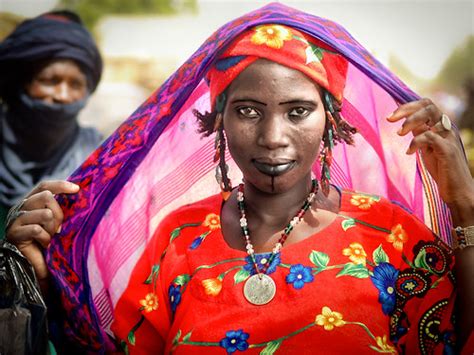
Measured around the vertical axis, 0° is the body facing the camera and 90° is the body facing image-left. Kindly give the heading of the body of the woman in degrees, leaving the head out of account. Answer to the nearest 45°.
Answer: approximately 0°
